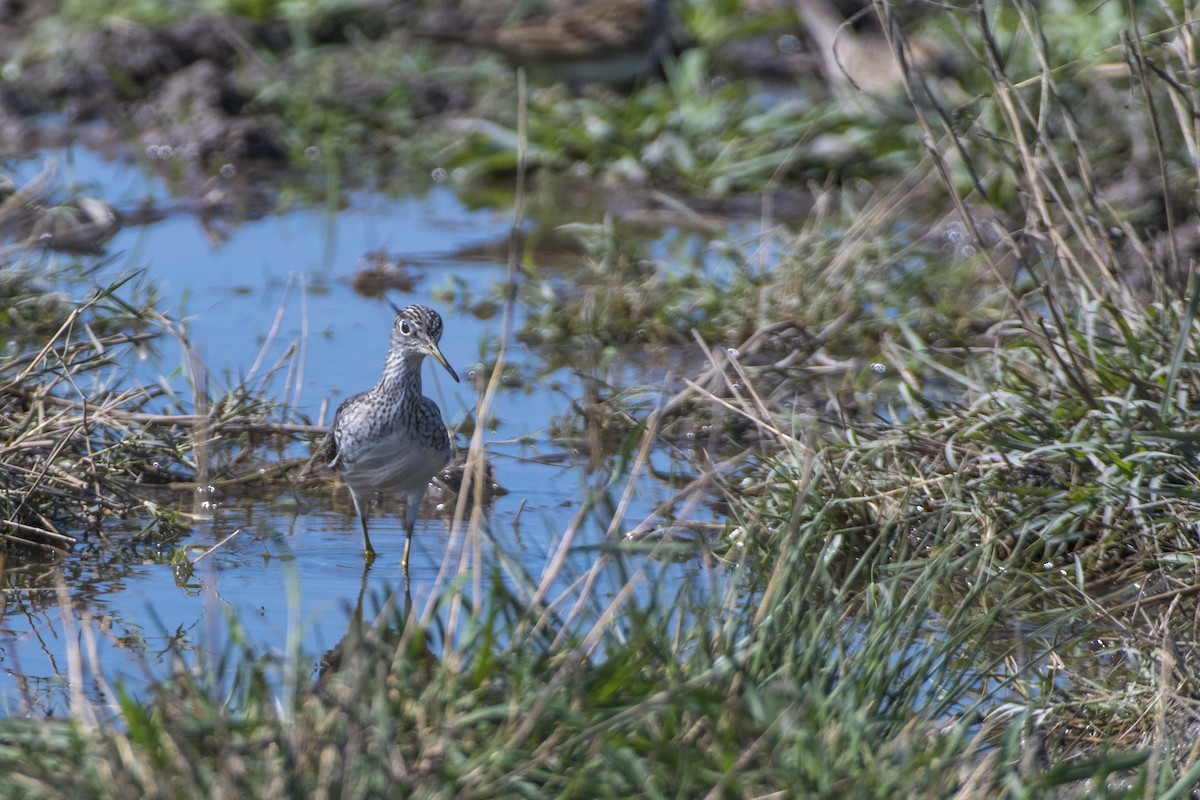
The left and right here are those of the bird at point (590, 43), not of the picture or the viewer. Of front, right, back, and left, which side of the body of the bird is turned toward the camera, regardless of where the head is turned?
right

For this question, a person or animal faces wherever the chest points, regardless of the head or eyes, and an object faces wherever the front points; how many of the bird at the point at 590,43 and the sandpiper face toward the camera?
1

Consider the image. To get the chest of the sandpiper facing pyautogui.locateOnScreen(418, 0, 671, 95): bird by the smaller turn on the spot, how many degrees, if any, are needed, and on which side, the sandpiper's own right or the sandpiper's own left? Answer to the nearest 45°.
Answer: approximately 180°

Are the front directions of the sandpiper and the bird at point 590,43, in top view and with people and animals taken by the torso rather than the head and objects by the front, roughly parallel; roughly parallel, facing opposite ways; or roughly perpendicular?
roughly perpendicular

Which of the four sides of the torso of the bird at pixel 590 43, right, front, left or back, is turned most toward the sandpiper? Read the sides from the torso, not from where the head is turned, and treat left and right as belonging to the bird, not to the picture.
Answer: right
